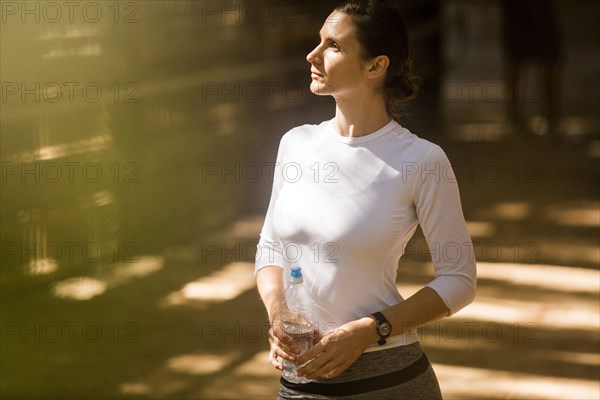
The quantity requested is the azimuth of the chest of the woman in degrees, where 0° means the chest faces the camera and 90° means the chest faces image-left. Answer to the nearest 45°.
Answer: approximately 45°
